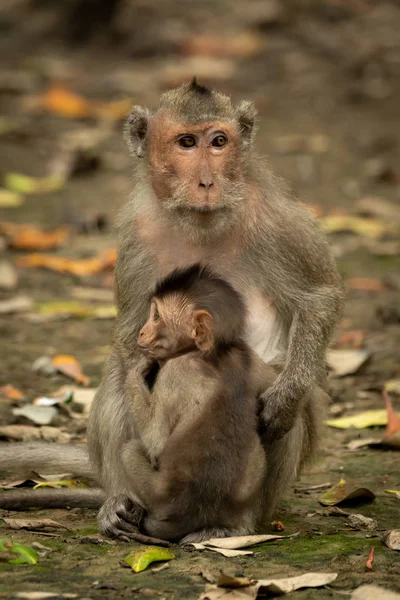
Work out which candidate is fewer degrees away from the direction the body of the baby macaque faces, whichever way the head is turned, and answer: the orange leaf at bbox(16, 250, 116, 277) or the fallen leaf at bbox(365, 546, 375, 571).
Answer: the orange leaf

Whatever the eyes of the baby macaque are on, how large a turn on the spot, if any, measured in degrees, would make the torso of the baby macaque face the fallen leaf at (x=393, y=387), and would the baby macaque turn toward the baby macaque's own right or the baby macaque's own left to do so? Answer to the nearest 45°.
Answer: approximately 90° to the baby macaque's own right

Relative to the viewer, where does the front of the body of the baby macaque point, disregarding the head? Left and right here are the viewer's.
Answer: facing away from the viewer and to the left of the viewer

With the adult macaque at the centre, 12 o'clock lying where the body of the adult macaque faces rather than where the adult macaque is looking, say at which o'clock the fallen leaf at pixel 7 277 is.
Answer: The fallen leaf is roughly at 5 o'clock from the adult macaque.

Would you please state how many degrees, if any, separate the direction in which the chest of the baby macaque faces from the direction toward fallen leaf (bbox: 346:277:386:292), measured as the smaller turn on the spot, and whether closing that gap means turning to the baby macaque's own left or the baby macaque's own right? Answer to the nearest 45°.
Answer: approximately 45° to the baby macaque's own right

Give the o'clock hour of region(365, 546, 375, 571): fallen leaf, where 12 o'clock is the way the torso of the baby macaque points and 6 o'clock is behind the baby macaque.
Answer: The fallen leaf is roughly at 5 o'clock from the baby macaque.

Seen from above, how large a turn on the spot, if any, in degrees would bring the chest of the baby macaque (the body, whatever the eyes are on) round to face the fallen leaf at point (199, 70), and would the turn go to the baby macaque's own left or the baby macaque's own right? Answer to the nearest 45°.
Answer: approximately 45° to the baby macaque's own right

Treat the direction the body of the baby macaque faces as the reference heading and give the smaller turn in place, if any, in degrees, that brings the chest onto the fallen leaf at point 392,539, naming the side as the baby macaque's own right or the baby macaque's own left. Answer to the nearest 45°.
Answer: approximately 135° to the baby macaque's own right

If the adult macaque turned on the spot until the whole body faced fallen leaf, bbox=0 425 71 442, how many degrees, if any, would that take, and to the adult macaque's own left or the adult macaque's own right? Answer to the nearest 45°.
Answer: approximately 135° to the adult macaque's own right

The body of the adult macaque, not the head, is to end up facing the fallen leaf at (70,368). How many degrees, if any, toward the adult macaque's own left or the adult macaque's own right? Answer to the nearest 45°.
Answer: approximately 135° to the adult macaque's own right

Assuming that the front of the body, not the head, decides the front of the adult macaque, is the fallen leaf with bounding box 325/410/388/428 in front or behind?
behind

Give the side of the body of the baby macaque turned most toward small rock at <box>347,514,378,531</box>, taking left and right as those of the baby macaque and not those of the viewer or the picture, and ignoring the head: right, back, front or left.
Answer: right

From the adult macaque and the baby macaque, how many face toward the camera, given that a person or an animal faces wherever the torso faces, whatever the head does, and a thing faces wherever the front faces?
1
